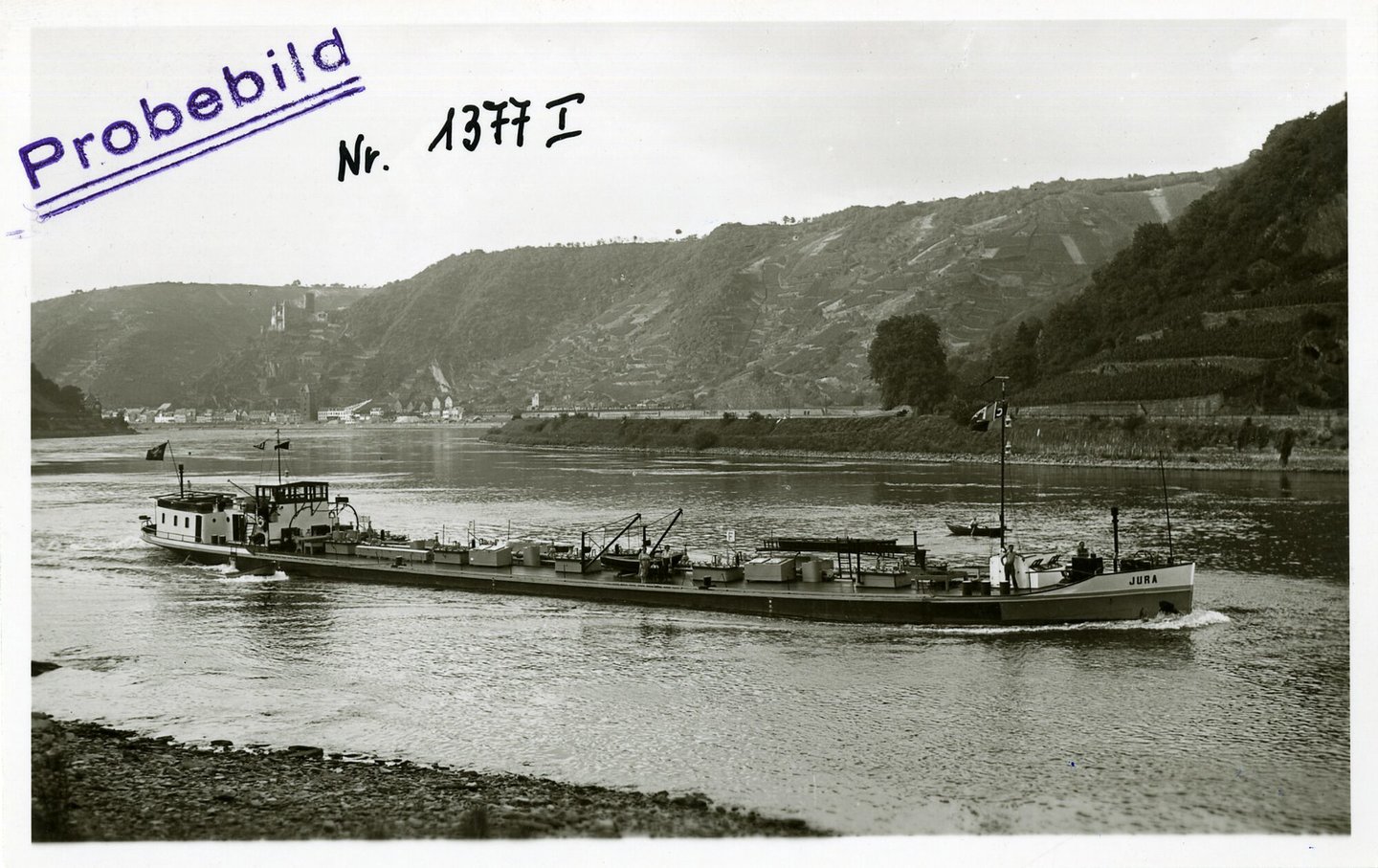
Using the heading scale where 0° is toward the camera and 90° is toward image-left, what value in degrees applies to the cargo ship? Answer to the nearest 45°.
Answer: approximately 315°
